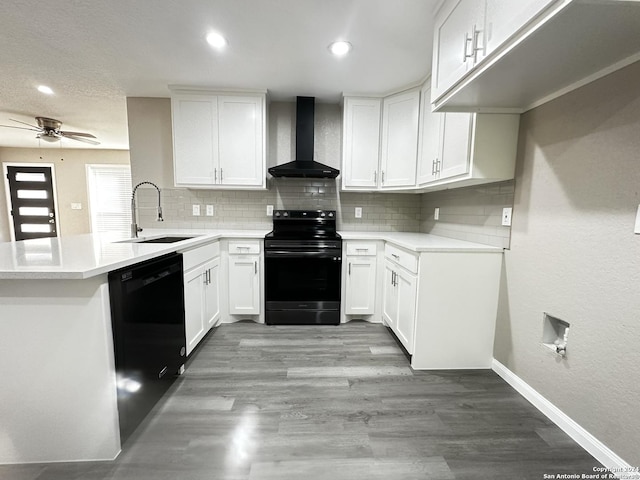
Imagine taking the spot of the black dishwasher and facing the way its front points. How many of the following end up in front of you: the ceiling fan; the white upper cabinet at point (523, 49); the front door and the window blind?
1

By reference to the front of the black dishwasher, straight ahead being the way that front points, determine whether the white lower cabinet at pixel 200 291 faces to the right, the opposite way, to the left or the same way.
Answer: the same way

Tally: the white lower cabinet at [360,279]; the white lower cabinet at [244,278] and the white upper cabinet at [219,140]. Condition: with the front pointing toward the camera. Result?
3

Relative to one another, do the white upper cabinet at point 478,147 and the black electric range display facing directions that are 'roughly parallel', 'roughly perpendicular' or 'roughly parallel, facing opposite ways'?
roughly perpendicular

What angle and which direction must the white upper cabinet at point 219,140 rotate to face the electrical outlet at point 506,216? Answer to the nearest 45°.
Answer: approximately 45° to its left

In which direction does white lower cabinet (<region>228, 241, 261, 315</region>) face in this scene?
toward the camera

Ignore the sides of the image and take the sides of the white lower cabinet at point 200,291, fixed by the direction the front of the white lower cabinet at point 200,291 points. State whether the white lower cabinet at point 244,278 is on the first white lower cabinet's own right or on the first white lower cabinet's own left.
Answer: on the first white lower cabinet's own left

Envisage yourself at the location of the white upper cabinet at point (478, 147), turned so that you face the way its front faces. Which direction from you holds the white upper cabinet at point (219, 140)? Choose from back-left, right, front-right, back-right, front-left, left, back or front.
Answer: front-right

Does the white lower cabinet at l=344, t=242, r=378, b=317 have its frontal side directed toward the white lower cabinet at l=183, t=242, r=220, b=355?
no

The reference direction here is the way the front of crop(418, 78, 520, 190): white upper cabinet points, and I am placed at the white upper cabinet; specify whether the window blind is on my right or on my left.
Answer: on my right

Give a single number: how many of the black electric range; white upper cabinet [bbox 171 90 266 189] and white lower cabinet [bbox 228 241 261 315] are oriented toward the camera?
3

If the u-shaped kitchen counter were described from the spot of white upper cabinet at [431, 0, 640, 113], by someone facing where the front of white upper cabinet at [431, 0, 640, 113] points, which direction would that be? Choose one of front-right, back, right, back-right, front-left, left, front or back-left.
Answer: front

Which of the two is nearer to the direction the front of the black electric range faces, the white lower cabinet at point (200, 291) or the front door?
the white lower cabinet

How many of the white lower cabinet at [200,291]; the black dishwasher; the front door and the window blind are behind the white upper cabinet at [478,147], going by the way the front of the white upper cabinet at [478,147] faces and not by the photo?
0

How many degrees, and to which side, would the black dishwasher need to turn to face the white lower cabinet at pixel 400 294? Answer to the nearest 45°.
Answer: approximately 45° to its left

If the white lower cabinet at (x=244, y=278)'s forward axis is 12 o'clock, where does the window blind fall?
The window blind is roughly at 5 o'clock from the white lower cabinet.

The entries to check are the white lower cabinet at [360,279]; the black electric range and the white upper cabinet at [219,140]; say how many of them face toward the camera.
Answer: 3

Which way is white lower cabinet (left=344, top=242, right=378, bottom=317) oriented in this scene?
toward the camera
